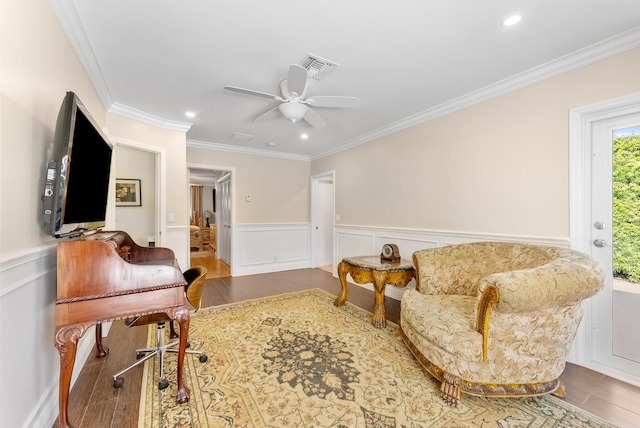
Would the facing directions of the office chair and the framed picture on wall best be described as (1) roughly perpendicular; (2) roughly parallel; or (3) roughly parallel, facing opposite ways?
roughly perpendicular

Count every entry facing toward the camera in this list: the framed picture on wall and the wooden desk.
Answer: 1

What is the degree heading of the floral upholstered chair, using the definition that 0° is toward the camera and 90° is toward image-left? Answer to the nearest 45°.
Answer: approximately 45°

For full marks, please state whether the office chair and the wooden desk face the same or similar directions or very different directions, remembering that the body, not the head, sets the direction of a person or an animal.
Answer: very different directions

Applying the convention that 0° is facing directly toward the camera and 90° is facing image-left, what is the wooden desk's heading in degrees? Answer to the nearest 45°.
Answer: approximately 270°

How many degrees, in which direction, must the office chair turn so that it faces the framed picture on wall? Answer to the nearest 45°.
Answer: approximately 90° to its right

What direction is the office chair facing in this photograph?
to the viewer's left
